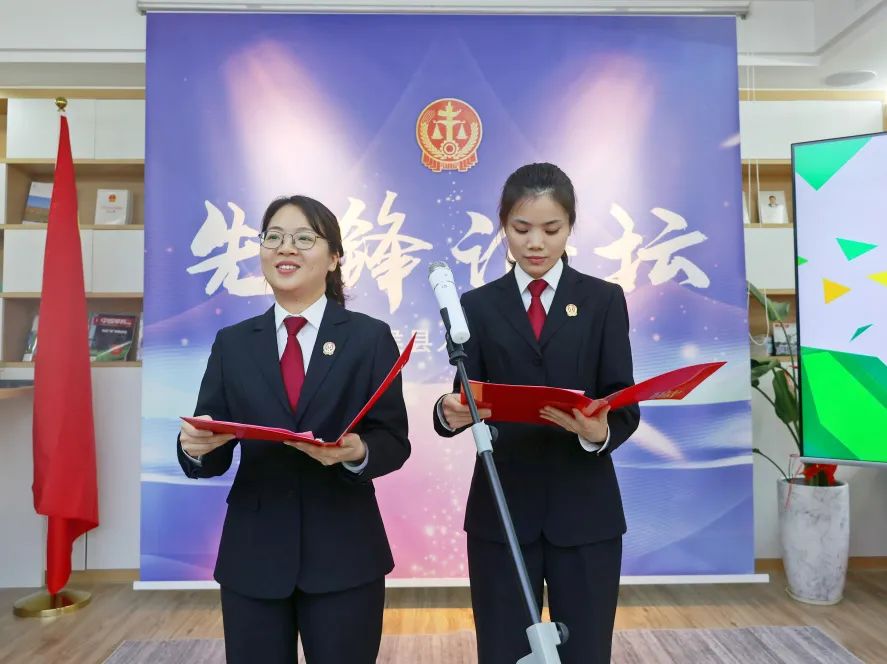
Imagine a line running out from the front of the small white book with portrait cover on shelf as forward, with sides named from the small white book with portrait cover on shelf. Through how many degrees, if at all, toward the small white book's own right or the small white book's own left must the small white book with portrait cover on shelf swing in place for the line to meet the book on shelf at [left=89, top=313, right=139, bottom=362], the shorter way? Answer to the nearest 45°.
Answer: approximately 45° to the small white book's own right

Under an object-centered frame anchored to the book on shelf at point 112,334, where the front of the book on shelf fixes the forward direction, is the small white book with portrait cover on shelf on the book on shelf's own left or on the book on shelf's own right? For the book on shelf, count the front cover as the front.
on the book on shelf's own left

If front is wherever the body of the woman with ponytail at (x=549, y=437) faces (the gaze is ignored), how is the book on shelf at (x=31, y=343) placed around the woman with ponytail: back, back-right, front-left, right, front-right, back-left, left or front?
back-right

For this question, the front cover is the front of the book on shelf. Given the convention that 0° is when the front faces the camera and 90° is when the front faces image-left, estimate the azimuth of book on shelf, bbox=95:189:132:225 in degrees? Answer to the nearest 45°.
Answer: approximately 0°

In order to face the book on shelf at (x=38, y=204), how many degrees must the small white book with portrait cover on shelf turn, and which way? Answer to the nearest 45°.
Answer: approximately 45° to its right

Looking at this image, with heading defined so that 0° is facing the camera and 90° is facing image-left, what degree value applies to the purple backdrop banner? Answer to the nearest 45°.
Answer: approximately 0°
